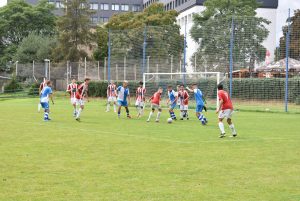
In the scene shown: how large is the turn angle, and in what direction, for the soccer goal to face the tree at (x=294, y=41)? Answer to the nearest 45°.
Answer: approximately 90° to its left

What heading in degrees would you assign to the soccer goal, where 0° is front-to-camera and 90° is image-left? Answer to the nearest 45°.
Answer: approximately 0°

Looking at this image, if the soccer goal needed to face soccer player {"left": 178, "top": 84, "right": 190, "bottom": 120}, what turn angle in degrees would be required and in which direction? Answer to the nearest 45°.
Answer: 0° — it already faces them
